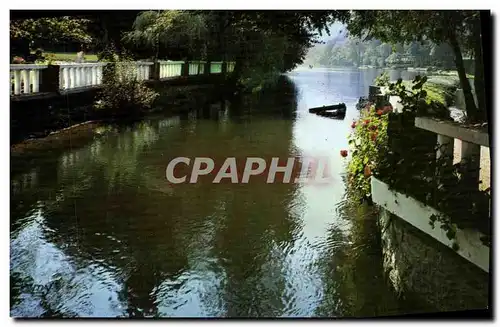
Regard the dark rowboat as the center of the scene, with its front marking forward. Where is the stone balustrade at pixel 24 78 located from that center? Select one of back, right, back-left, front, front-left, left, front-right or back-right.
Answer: front

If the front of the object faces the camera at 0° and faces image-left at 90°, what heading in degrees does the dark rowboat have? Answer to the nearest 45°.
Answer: approximately 90°

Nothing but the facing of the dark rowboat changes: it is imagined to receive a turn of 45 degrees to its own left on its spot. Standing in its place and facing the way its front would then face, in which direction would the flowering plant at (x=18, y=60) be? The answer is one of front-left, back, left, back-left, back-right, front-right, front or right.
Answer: front-right

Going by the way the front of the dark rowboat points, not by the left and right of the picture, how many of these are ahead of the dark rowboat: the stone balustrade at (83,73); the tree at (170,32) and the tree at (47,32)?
3

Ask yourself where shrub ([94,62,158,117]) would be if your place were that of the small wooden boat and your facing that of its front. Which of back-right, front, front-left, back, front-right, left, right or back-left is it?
front

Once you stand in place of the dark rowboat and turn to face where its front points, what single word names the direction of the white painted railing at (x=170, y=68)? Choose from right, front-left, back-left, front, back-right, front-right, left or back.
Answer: front

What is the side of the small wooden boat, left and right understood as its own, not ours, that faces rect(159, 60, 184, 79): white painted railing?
front

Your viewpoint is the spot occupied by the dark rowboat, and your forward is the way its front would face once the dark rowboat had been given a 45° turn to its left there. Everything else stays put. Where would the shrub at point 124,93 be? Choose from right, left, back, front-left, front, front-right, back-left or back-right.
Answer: front-right
